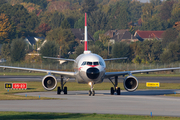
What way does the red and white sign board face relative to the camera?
toward the camera
